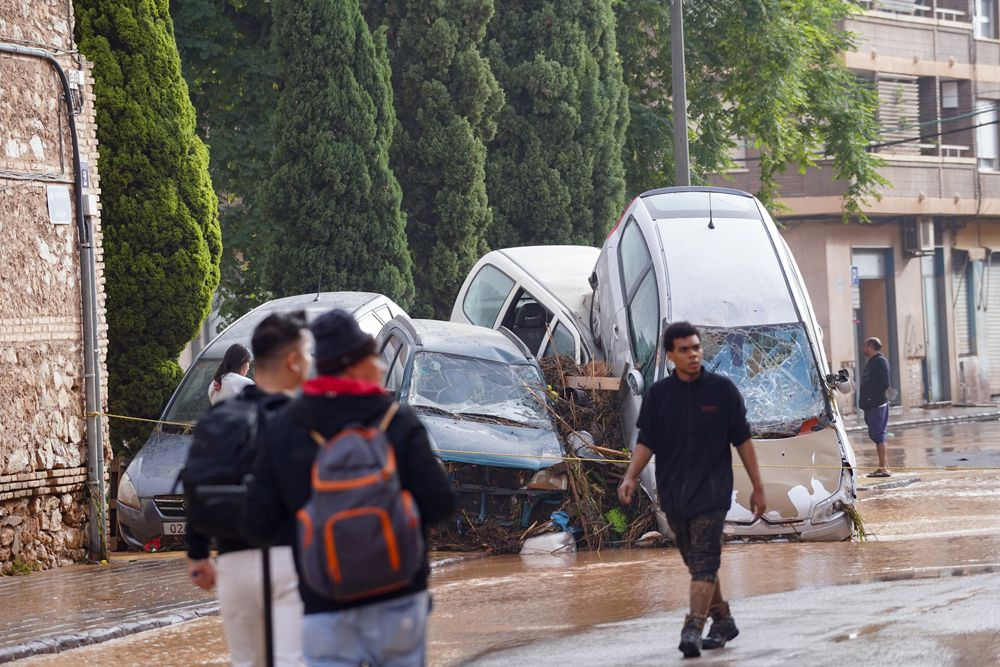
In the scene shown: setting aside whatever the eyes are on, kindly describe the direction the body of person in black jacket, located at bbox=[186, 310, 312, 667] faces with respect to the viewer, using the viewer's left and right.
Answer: facing away from the viewer and to the right of the viewer

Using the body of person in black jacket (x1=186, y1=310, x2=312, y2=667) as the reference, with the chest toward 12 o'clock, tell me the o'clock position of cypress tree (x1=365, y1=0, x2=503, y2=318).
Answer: The cypress tree is roughly at 11 o'clock from the person in black jacket.

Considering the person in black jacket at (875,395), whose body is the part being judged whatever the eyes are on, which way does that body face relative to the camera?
to the viewer's left

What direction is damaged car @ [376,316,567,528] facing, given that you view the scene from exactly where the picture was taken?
facing the viewer and to the right of the viewer

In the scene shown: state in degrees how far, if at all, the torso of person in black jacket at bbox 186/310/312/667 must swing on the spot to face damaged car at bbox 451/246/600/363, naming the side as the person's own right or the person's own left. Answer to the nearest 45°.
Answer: approximately 45° to the person's own left

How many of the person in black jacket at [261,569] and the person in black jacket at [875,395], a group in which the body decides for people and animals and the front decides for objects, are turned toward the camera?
0

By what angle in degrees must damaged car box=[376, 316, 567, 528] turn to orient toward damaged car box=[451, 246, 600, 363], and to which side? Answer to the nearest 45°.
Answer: approximately 135° to its left

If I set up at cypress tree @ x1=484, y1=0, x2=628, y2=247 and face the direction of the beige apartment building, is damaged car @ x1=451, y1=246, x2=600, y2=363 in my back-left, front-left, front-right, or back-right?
back-right

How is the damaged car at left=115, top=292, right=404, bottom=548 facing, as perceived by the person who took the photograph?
facing the viewer and to the left of the viewer

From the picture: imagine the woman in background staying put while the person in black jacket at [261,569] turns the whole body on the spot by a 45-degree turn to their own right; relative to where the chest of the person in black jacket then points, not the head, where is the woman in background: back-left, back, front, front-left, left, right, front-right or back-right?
left

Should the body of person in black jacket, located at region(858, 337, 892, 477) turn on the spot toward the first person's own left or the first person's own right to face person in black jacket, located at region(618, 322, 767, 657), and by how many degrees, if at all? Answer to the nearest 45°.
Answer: approximately 90° to the first person's own left

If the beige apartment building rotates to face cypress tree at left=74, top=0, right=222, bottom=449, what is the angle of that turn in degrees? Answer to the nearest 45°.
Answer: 0° — it already faces it

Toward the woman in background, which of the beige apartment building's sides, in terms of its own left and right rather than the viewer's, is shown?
front

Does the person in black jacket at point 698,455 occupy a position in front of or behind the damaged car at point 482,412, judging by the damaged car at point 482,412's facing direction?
in front

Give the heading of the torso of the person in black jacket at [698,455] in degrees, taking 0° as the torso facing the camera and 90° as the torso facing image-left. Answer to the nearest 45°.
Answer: approximately 0°

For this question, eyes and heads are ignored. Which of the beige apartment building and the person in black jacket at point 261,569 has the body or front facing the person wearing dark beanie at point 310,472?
the beige apartment building
